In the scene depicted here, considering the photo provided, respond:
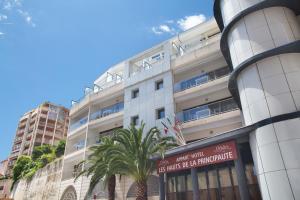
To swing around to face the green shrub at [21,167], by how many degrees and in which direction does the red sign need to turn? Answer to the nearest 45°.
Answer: approximately 90° to its right

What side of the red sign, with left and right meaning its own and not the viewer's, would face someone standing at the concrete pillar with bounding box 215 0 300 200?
left

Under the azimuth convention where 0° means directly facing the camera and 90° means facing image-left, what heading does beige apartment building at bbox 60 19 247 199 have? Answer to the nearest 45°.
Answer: approximately 45°

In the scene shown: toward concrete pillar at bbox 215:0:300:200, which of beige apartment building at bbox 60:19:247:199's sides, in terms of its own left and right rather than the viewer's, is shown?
left
